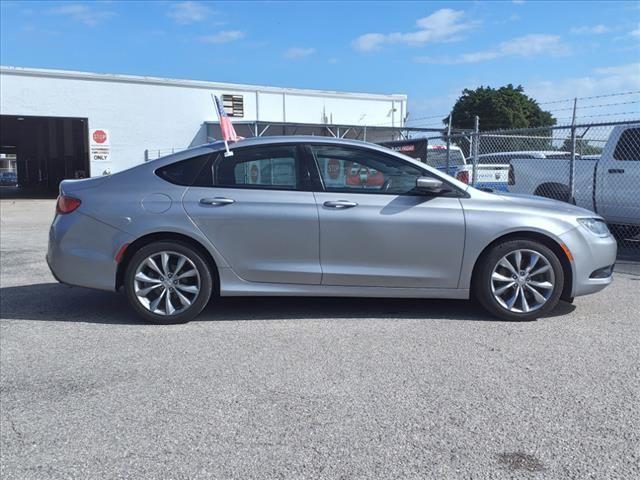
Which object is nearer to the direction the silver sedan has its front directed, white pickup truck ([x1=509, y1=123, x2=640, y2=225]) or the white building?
the white pickup truck

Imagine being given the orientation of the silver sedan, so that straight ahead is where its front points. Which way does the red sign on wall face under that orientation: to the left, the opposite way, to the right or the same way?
to the right

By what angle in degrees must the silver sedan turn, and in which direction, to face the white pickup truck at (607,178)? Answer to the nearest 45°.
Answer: approximately 45° to its left

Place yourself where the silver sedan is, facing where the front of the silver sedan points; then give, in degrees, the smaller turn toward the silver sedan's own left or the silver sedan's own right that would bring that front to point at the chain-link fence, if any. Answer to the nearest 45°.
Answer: approximately 45° to the silver sedan's own left

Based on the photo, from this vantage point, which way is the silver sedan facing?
to the viewer's right

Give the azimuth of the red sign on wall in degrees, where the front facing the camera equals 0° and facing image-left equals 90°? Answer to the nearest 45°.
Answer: approximately 0°

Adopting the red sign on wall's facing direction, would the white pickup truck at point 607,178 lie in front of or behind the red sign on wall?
in front

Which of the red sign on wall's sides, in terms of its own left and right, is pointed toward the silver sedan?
front

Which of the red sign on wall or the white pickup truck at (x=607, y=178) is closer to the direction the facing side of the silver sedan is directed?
the white pickup truck

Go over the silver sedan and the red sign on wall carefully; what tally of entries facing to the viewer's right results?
1

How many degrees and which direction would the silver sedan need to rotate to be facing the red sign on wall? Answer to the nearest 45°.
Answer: approximately 135° to its left

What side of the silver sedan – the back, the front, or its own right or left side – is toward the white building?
left

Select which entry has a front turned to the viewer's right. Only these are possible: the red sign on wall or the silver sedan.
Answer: the silver sedan
